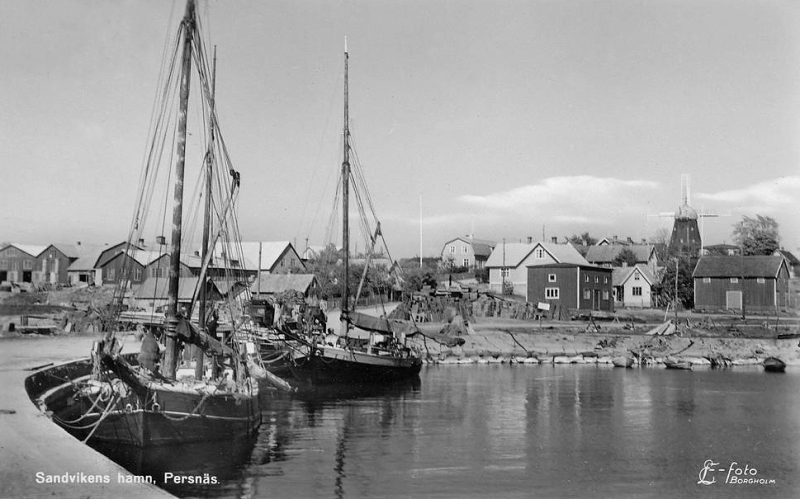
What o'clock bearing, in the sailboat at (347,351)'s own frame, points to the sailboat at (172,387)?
the sailboat at (172,387) is roughly at 11 o'clock from the sailboat at (347,351).

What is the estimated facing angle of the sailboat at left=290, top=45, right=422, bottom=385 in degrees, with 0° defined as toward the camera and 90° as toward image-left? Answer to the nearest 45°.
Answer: approximately 45°
